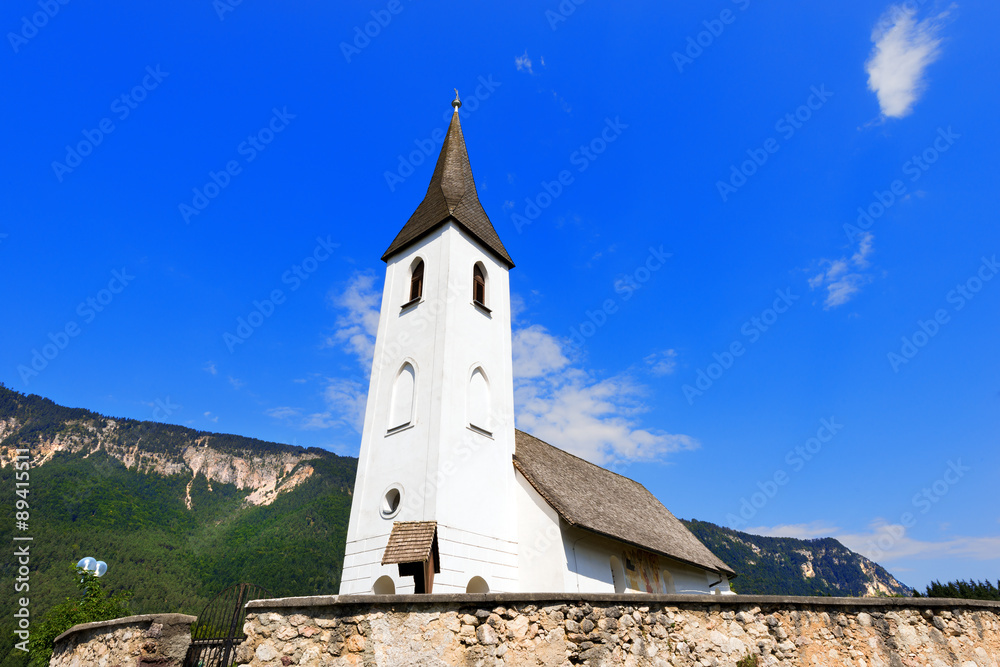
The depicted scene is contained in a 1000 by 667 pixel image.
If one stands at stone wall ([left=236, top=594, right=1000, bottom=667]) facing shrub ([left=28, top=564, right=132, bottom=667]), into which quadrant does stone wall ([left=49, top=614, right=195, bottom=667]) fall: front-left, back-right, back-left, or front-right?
front-left

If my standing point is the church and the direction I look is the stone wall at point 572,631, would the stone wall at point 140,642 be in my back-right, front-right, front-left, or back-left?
front-right

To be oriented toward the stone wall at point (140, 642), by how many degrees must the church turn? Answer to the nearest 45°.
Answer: approximately 45° to its left

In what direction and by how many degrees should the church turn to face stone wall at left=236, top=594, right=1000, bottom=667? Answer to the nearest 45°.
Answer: approximately 45° to its left

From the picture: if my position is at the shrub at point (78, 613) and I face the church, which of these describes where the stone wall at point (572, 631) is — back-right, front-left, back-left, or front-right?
front-right

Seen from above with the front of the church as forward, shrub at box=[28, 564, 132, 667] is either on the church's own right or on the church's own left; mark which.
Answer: on the church's own right

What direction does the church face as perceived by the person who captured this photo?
facing the viewer and to the left of the viewer
